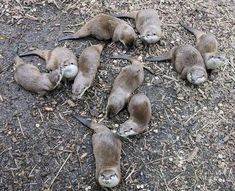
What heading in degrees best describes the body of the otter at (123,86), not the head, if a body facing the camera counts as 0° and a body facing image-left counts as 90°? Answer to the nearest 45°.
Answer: approximately 45°

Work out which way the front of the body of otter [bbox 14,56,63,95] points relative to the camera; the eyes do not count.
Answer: to the viewer's right

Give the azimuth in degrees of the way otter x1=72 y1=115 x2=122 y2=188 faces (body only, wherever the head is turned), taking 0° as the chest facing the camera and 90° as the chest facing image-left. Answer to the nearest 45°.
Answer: approximately 0°

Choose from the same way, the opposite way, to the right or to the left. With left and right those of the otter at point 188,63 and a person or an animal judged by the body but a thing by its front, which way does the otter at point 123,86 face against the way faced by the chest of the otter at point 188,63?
to the right

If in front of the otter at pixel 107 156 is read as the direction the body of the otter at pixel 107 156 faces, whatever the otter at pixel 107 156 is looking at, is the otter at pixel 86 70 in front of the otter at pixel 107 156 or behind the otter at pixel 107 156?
behind

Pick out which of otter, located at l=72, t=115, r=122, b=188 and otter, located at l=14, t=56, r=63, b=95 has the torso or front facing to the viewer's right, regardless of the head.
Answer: otter, located at l=14, t=56, r=63, b=95

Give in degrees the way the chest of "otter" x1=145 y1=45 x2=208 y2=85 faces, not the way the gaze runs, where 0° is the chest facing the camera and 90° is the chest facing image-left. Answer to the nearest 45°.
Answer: approximately 315°

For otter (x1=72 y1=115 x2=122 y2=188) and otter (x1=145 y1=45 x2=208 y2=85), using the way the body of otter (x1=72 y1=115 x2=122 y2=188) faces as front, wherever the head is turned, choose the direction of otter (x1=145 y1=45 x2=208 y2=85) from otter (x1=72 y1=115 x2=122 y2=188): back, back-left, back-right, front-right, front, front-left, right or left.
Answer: back-left

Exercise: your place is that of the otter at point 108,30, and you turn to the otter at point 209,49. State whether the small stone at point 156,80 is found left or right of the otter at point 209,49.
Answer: right

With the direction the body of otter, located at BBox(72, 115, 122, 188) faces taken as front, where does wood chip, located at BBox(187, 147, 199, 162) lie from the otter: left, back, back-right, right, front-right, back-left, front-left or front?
left

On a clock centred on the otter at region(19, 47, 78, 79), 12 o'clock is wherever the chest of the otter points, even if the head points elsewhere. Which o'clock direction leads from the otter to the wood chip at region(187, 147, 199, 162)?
The wood chip is roughly at 12 o'clock from the otter.

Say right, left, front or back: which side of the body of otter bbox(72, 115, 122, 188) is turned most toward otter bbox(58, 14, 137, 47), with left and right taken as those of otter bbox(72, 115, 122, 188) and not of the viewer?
back

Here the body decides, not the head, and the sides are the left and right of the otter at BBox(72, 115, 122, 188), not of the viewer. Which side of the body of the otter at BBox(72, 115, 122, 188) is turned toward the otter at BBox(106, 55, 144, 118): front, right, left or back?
back

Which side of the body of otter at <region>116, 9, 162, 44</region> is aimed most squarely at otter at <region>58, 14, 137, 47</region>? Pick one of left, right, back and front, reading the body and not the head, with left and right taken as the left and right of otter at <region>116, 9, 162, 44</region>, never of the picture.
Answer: right

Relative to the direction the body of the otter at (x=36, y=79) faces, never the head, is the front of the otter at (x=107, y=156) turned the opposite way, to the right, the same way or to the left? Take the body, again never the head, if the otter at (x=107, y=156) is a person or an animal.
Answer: to the right
